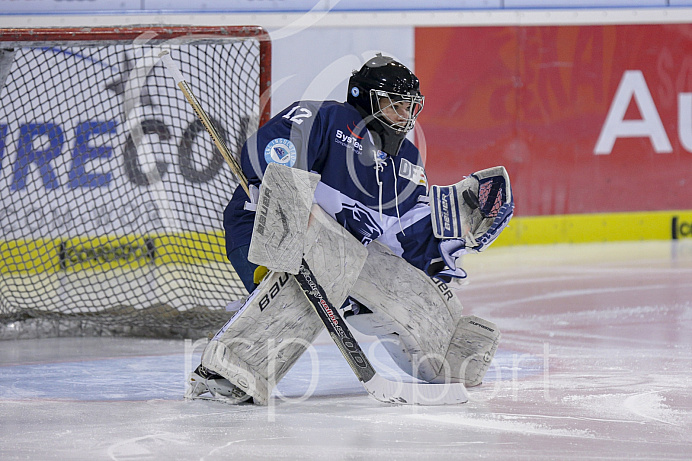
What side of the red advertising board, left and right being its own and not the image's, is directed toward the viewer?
front

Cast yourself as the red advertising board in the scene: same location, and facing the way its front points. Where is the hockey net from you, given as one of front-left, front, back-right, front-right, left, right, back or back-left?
front-right
